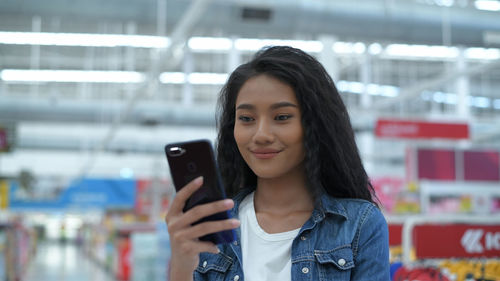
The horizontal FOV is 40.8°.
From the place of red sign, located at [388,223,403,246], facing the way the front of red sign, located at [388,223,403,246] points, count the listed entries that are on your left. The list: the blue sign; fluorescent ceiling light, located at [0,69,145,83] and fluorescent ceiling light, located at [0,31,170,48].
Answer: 0

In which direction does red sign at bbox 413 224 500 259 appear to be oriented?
toward the camera

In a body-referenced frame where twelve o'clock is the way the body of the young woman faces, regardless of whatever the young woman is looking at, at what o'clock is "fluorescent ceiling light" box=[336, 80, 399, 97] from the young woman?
The fluorescent ceiling light is roughly at 5 o'clock from the young woman.

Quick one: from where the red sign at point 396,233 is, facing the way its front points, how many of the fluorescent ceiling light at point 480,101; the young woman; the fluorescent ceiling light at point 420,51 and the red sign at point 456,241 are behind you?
2

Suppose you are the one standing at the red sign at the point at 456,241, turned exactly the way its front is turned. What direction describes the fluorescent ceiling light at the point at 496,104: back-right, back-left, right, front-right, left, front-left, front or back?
back

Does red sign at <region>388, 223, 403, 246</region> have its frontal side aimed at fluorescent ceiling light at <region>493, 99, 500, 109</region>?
no

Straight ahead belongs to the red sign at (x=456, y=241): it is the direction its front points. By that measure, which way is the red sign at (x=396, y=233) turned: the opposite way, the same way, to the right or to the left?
the same way

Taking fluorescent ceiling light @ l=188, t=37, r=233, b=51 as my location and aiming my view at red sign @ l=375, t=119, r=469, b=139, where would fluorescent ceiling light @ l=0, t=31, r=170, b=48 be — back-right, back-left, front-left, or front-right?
back-right

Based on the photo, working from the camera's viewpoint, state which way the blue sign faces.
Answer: facing the viewer

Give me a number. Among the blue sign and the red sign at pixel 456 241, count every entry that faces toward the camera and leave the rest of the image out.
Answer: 2

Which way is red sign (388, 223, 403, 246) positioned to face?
toward the camera

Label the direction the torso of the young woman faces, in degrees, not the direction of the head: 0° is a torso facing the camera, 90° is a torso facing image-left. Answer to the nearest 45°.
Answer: approximately 45°

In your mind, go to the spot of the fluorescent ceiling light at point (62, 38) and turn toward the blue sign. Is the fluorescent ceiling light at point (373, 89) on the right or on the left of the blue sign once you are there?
right

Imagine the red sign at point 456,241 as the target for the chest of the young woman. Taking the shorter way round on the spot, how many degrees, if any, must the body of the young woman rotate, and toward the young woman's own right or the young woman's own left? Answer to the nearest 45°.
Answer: approximately 180°
